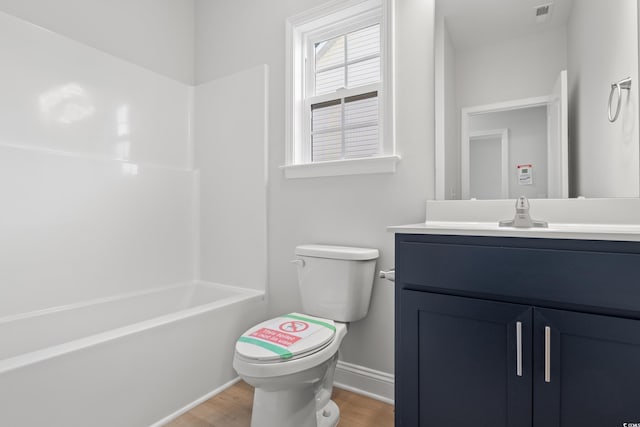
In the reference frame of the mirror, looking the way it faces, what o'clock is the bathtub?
The bathtub is roughly at 2 o'clock from the mirror.

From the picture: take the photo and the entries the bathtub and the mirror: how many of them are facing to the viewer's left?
0

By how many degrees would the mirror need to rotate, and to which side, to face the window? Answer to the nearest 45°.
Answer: approximately 90° to its right

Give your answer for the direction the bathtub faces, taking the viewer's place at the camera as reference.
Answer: facing the viewer and to the right of the viewer

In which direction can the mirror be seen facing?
toward the camera

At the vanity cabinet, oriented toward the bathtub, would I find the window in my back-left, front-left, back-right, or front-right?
front-right
